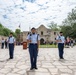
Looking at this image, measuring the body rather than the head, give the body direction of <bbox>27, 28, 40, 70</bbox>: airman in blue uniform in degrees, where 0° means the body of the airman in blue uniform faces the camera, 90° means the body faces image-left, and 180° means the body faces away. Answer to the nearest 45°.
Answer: approximately 0°
